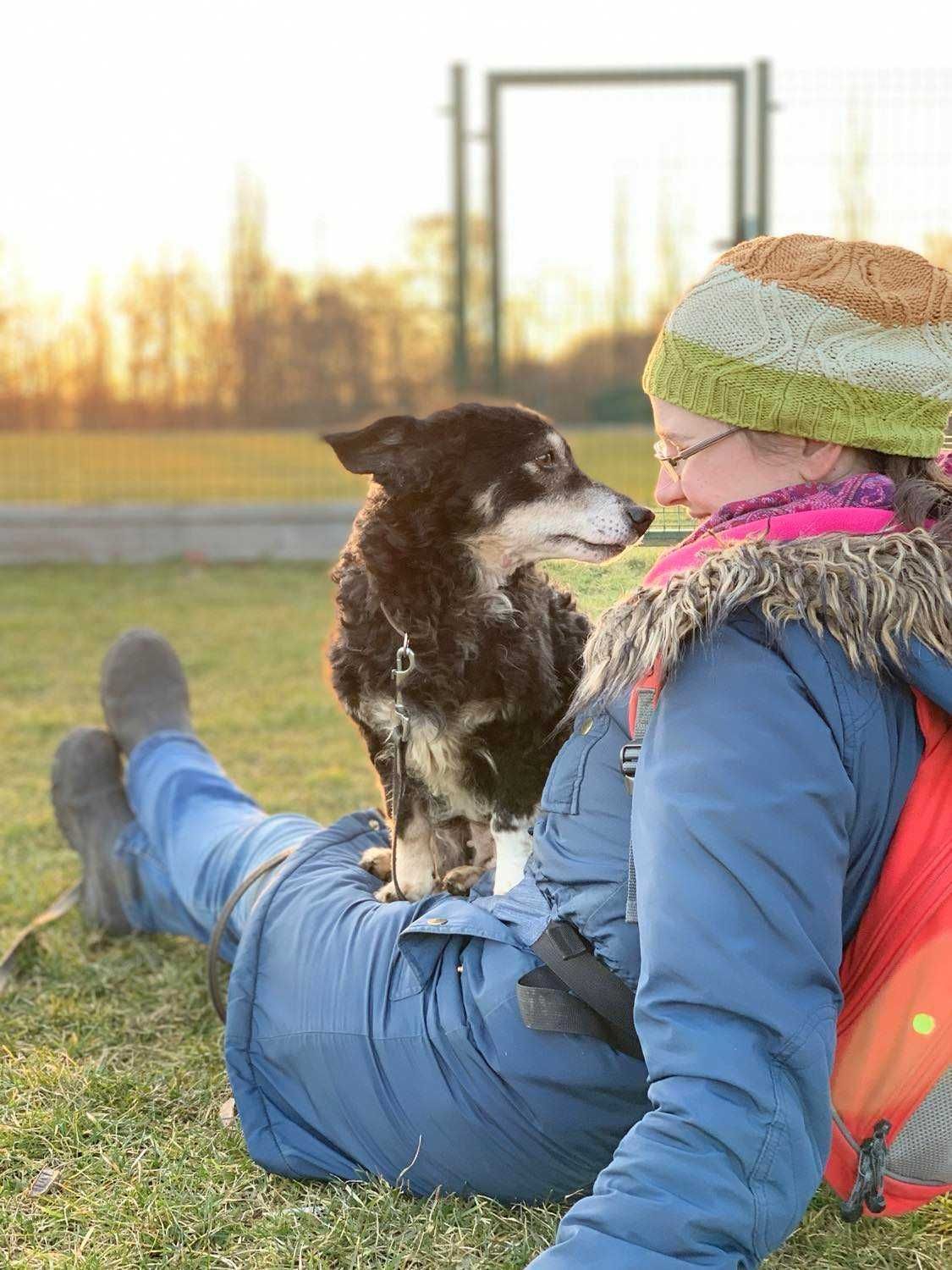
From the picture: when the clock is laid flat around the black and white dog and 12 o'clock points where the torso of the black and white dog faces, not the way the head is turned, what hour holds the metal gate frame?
The metal gate frame is roughly at 6 o'clock from the black and white dog.

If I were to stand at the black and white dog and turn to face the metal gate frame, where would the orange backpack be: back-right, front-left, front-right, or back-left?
back-right

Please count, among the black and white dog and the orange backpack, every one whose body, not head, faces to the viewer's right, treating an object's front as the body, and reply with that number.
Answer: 1

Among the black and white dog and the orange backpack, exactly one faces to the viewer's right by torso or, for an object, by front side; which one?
the orange backpack

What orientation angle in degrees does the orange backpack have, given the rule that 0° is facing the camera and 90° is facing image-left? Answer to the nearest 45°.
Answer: approximately 270°

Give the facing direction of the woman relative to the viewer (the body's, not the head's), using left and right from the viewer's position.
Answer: facing to the left of the viewer

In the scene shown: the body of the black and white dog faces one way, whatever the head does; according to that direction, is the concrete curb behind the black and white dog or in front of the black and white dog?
behind

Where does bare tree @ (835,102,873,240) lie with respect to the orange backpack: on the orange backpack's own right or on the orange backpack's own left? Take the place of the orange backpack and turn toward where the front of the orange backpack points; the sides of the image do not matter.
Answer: on the orange backpack's own left

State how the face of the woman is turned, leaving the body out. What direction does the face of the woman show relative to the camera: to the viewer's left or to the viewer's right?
to the viewer's left
